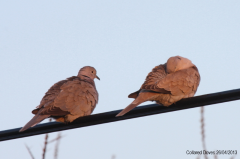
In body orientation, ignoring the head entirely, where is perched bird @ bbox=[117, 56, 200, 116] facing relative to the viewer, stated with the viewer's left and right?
facing to the right of the viewer

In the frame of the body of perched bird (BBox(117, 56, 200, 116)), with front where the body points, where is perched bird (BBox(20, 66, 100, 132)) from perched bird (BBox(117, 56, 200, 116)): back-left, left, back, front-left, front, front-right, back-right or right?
back
